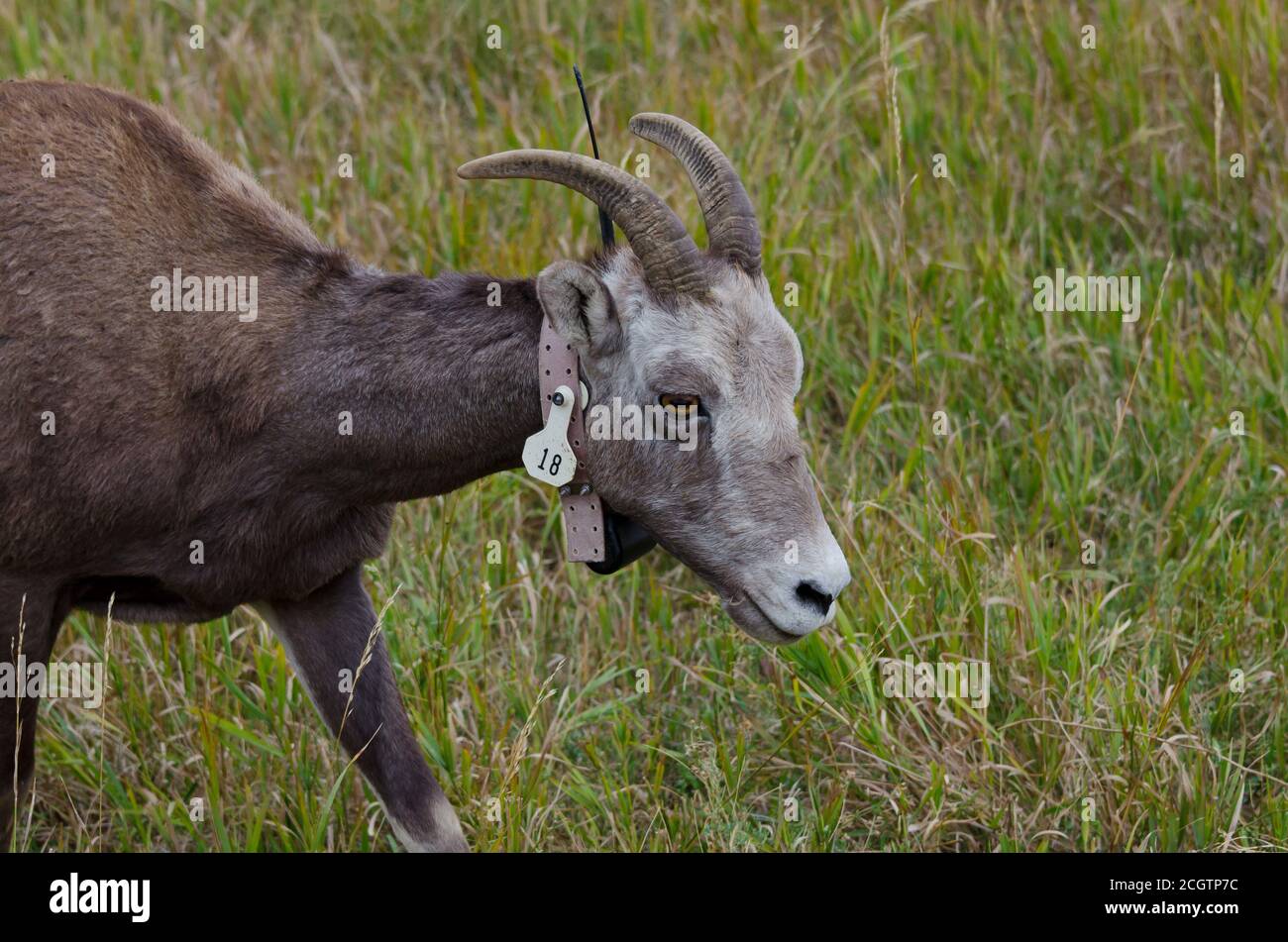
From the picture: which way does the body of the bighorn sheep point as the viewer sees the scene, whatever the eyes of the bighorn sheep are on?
to the viewer's right
